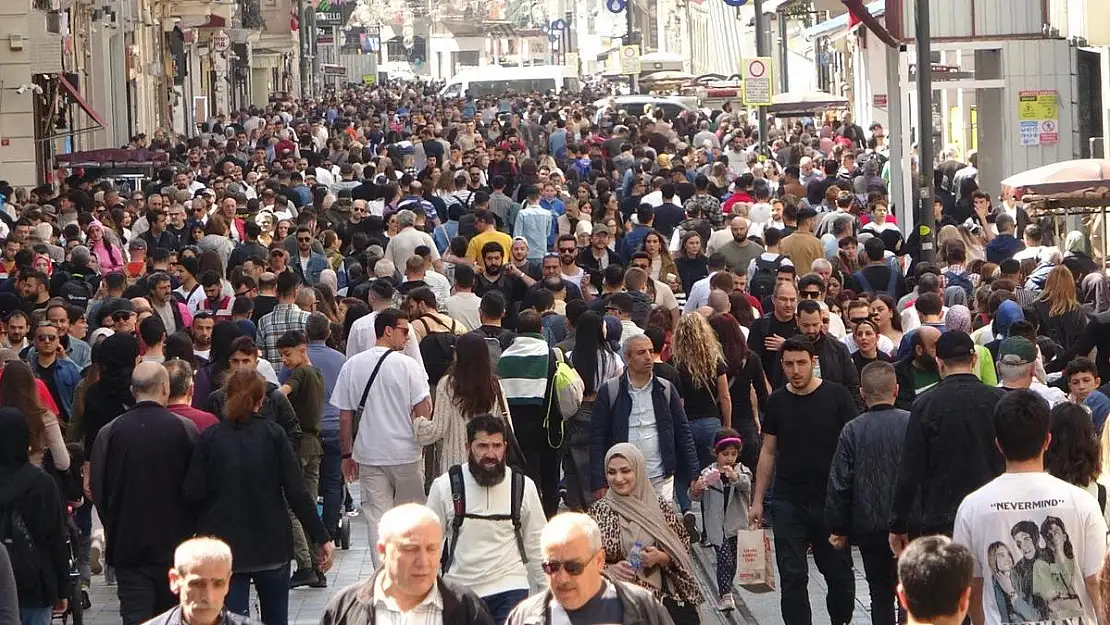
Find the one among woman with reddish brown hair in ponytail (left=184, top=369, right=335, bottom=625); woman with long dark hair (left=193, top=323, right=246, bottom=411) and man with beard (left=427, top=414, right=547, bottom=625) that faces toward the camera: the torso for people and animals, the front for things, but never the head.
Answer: the man with beard

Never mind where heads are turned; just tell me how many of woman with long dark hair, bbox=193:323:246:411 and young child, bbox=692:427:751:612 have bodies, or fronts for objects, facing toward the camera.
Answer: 1

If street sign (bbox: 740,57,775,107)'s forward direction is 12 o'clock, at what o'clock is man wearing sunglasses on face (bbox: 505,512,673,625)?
The man wearing sunglasses on face is roughly at 12 o'clock from the street sign.

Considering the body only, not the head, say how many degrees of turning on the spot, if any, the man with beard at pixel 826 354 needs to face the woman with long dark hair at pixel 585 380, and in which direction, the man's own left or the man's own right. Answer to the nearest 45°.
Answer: approximately 45° to the man's own right

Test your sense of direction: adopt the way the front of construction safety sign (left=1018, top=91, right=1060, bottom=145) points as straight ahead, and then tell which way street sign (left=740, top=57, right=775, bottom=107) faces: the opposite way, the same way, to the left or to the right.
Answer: the same way

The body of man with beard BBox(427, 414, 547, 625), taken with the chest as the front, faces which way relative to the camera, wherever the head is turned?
toward the camera

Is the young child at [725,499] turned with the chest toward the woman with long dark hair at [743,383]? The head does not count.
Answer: no

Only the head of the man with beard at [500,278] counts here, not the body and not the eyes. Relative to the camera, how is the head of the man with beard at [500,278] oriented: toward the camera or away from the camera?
toward the camera

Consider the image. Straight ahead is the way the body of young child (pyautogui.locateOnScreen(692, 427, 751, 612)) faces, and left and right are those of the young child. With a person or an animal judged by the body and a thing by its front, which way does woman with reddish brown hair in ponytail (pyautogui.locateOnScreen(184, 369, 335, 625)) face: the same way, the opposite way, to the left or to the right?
the opposite way

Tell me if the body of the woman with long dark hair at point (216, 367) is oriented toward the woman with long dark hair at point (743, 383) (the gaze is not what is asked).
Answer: no

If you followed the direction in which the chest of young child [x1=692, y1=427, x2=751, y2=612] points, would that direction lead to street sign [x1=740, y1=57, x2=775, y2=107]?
no

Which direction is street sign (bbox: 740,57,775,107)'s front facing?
toward the camera

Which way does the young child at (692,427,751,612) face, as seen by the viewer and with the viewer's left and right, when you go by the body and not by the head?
facing the viewer

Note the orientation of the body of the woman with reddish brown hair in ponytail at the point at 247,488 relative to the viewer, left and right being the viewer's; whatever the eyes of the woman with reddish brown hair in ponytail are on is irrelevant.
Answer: facing away from the viewer

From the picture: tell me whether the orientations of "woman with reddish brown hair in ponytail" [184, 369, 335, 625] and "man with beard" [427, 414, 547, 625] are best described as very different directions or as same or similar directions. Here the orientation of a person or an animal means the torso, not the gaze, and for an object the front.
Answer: very different directions

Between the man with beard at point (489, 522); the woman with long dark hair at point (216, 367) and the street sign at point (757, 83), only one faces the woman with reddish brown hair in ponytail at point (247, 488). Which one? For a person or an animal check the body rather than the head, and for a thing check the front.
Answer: the street sign

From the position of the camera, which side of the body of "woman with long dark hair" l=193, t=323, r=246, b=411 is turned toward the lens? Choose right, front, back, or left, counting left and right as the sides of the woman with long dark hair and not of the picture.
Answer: back

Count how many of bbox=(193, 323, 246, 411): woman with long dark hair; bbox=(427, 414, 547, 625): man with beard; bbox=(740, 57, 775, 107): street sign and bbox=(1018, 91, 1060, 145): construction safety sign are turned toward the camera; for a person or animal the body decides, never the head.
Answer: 3
